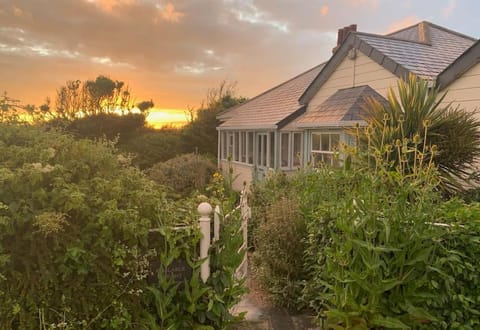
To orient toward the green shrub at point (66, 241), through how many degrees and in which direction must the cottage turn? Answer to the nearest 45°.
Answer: approximately 45° to its left

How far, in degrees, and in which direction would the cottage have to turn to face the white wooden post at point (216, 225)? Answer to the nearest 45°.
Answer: approximately 45° to its left

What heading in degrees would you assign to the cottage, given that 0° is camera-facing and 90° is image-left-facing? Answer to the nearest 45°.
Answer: approximately 45°
